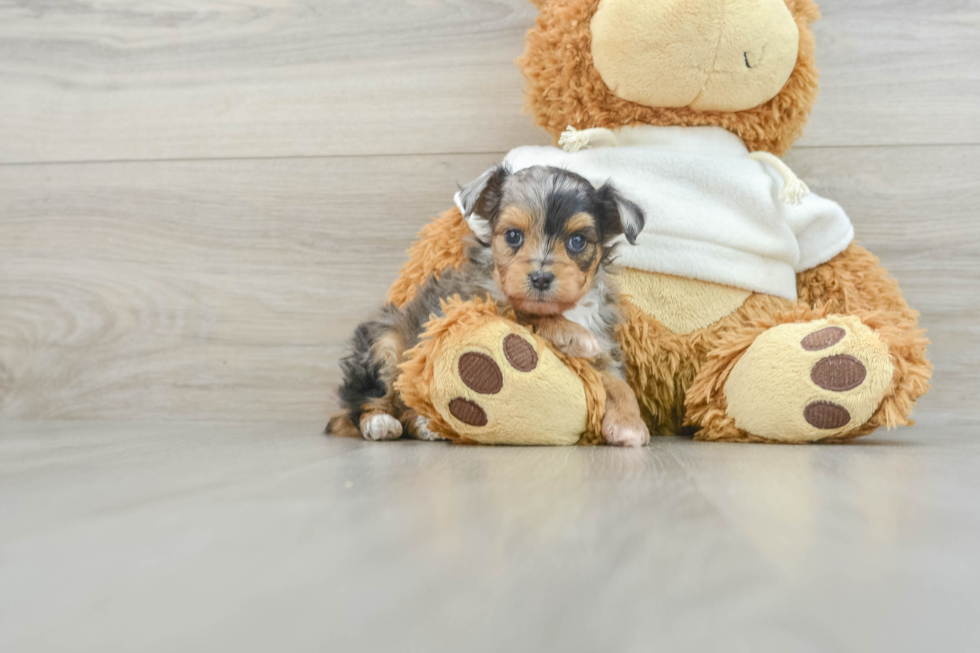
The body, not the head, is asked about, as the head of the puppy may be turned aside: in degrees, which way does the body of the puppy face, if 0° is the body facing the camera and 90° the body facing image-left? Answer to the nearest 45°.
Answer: approximately 315°

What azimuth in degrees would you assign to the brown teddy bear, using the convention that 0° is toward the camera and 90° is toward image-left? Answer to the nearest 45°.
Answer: approximately 0°
